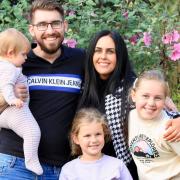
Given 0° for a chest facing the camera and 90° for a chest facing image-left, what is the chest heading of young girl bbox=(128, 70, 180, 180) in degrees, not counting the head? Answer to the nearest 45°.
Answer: approximately 0°

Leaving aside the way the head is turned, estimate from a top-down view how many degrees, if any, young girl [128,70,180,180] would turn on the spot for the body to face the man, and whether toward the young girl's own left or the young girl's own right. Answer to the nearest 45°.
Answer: approximately 90° to the young girl's own right

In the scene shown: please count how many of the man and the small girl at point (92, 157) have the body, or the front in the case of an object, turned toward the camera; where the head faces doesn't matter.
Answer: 2

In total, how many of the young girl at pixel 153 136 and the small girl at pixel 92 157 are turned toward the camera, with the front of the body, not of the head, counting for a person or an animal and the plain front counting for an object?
2

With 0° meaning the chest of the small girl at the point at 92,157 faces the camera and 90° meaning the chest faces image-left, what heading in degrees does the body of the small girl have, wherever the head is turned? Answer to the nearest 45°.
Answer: approximately 0°
